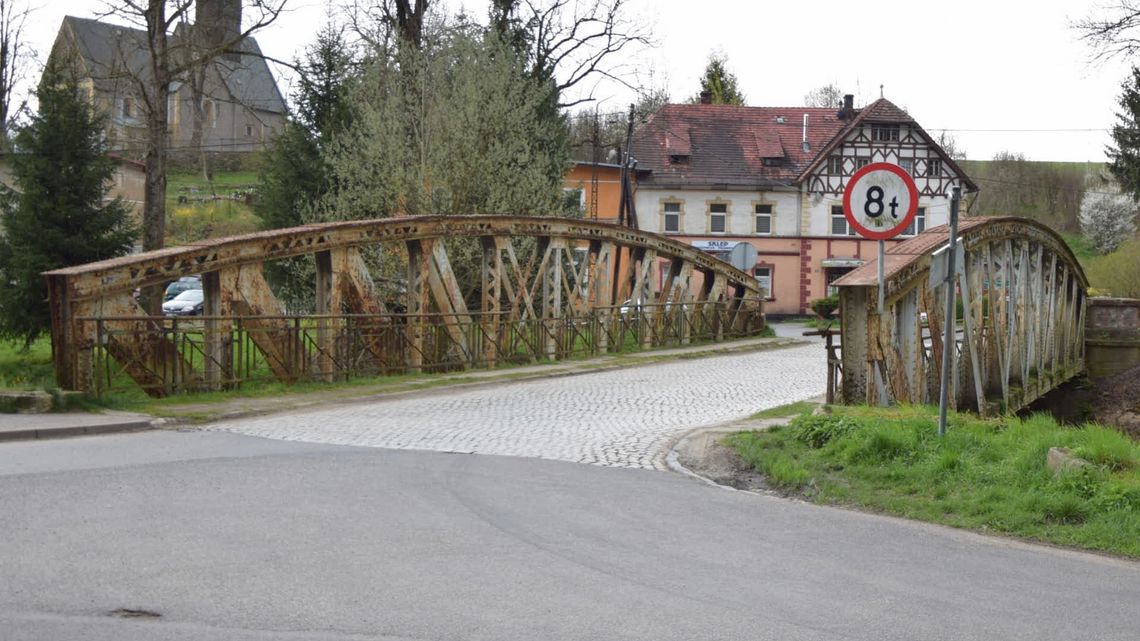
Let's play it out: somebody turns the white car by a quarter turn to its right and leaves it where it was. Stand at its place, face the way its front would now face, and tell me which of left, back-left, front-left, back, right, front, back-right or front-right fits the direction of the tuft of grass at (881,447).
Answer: back-left

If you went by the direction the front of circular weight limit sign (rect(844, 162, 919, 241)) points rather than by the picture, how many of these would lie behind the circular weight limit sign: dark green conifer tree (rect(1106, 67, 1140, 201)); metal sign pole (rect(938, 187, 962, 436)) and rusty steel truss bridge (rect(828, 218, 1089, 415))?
2

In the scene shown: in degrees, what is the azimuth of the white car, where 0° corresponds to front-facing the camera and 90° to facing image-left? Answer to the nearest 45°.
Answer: approximately 45°

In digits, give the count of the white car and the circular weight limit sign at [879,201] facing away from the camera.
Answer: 0

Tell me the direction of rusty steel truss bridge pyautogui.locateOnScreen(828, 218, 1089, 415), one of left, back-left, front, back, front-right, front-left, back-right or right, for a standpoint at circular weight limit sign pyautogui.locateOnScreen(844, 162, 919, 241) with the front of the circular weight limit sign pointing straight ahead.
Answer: back

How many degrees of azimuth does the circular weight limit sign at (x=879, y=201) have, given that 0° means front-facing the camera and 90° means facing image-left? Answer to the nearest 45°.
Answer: approximately 0°

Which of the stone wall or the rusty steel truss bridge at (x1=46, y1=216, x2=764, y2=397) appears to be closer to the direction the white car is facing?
the rusty steel truss bridge
